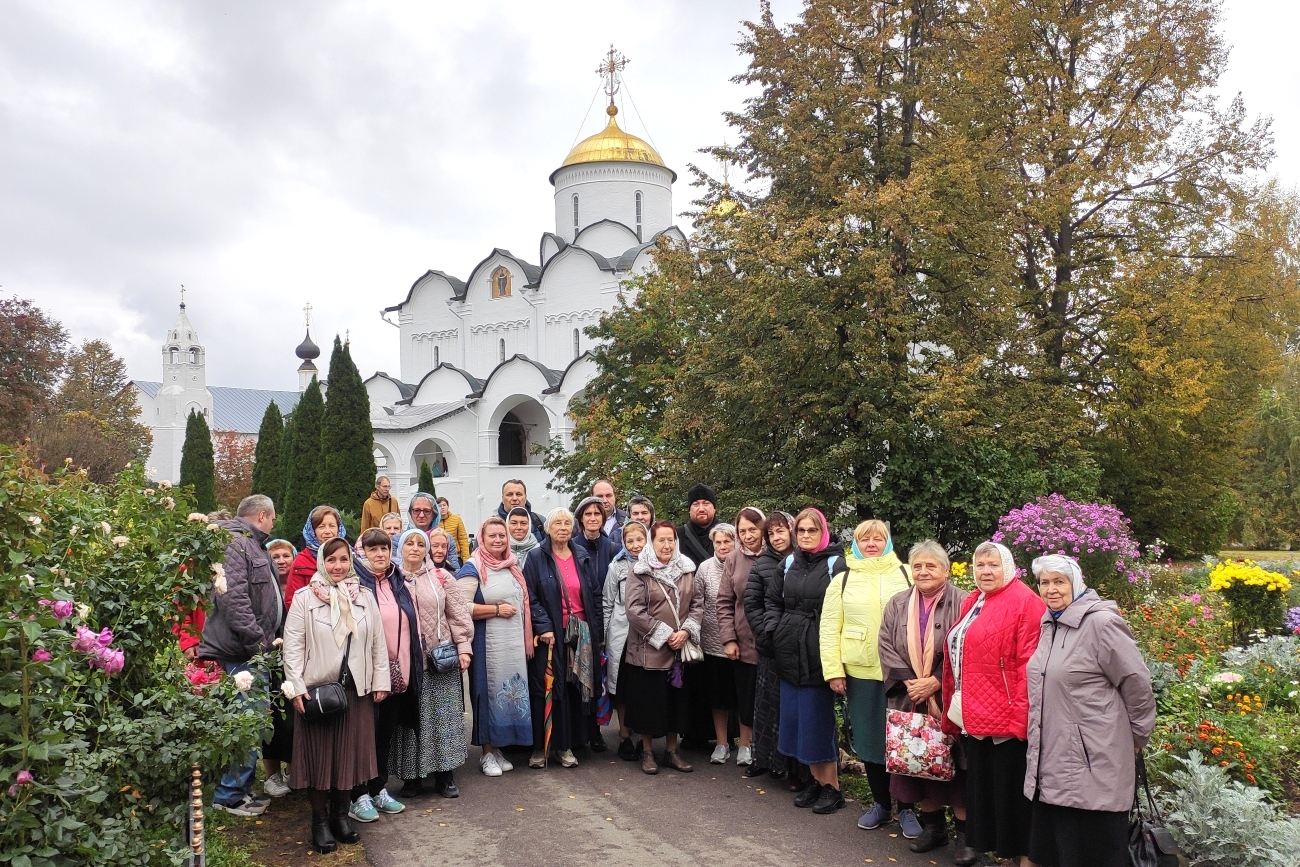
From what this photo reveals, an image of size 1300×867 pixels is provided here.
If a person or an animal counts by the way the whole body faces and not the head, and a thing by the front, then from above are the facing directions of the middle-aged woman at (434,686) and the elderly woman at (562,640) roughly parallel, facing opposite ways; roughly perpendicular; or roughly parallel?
roughly parallel

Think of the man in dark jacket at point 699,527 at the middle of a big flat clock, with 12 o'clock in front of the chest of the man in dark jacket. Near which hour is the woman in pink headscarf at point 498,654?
The woman in pink headscarf is roughly at 2 o'clock from the man in dark jacket.

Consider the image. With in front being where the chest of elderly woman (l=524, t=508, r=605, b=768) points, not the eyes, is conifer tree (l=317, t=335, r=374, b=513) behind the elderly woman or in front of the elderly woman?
behind

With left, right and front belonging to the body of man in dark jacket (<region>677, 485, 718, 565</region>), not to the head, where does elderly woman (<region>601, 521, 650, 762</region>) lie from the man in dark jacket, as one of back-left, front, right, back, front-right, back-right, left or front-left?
front-right

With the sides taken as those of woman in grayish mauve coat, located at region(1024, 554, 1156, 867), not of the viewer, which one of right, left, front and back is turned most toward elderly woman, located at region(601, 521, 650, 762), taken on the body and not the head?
right

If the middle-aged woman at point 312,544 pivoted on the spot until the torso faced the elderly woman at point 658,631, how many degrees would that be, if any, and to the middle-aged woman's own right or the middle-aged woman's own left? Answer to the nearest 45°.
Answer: approximately 90° to the middle-aged woman's own left

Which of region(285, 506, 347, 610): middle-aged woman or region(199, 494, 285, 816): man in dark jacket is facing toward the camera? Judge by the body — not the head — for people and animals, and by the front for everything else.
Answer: the middle-aged woman

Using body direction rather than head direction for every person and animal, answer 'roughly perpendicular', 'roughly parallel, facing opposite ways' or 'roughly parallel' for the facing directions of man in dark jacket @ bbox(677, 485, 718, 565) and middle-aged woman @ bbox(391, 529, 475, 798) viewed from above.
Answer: roughly parallel

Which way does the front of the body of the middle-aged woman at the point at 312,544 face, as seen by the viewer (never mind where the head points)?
toward the camera

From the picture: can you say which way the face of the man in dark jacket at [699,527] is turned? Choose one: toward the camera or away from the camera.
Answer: toward the camera

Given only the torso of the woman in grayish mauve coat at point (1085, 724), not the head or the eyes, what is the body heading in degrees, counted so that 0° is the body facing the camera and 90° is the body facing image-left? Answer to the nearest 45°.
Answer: approximately 45°

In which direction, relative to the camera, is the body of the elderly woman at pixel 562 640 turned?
toward the camera

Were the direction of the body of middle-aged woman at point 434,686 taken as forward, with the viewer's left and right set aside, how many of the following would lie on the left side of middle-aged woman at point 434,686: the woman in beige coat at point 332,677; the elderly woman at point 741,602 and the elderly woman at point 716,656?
2

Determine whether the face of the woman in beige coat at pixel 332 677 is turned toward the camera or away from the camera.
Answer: toward the camera

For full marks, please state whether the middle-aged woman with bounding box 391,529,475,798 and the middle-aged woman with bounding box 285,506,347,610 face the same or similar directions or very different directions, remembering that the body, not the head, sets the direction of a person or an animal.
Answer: same or similar directions
